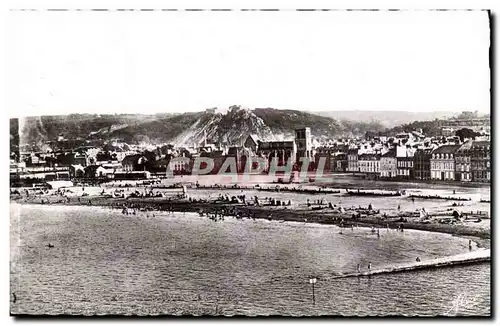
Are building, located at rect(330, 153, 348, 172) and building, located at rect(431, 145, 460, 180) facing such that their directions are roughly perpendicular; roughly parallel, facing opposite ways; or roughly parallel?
roughly parallel

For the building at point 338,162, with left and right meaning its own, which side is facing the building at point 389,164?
left

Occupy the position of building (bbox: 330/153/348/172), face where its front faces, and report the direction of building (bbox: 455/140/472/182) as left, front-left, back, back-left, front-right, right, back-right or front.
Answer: left

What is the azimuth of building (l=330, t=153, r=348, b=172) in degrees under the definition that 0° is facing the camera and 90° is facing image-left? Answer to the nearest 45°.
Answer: approximately 0°

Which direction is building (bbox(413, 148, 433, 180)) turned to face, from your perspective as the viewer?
facing the viewer

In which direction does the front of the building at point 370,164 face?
toward the camera

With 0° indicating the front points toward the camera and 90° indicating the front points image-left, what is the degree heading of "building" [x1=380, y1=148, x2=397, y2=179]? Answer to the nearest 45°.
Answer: approximately 0°

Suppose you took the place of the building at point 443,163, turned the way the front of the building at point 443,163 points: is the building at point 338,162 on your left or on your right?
on your right

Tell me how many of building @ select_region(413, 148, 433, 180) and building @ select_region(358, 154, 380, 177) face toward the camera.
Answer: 2

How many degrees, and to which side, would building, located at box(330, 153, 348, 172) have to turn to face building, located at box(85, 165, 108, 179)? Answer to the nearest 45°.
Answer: approximately 90° to its right

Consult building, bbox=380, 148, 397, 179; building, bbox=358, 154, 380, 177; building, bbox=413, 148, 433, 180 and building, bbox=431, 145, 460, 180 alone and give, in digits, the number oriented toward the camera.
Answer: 4

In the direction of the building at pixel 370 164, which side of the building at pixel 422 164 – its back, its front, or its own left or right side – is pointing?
right

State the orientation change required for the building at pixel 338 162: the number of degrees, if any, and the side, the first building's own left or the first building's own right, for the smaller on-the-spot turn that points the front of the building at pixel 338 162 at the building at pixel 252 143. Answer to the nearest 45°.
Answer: approximately 90° to the first building's own right

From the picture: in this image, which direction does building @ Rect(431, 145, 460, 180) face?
toward the camera

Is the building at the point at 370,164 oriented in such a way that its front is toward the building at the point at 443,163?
no

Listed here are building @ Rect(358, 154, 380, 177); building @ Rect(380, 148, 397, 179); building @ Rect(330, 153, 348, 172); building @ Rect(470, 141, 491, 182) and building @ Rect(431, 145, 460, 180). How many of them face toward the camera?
5
